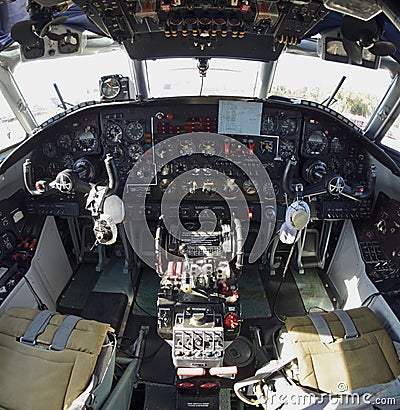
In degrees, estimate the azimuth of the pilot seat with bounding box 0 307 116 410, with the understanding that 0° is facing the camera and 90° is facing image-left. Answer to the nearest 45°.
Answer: approximately 225°

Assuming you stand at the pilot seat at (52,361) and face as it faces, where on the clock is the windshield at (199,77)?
The windshield is roughly at 12 o'clock from the pilot seat.
